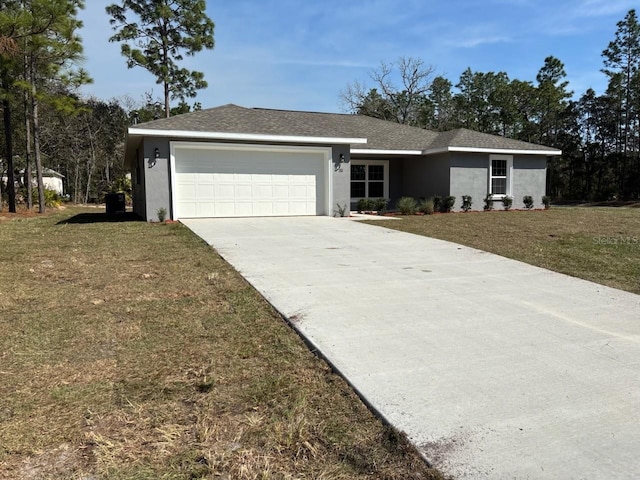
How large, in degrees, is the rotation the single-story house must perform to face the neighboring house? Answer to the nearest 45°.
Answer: approximately 135° to its right

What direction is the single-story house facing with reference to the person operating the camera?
facing the viewer

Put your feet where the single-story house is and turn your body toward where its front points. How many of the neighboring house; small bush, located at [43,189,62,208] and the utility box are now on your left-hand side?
0

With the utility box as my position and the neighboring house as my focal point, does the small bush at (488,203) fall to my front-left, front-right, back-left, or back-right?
back-right

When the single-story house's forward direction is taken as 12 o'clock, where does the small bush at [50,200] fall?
The small bush is roughly at 4 o'clock from the single-story house.
